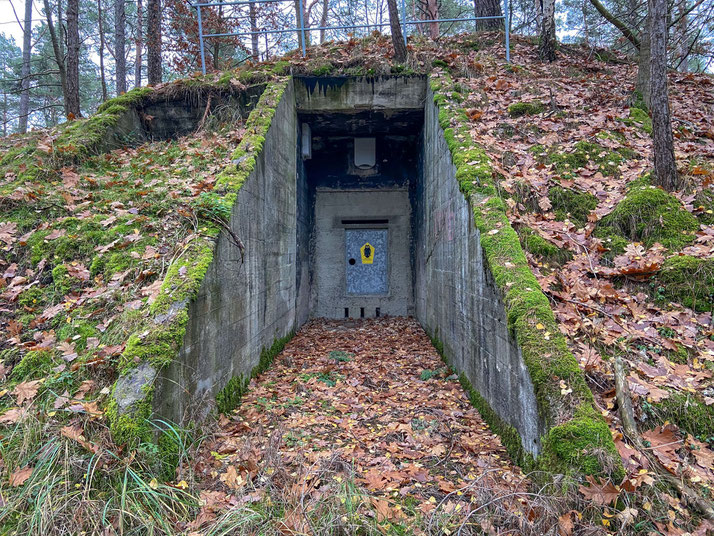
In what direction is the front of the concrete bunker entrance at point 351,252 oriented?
toward the camera

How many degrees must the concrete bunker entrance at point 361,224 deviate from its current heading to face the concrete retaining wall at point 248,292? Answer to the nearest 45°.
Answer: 0° — it already faces it

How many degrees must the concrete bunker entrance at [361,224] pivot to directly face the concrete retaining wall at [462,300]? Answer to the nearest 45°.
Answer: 0° — it already faces it
